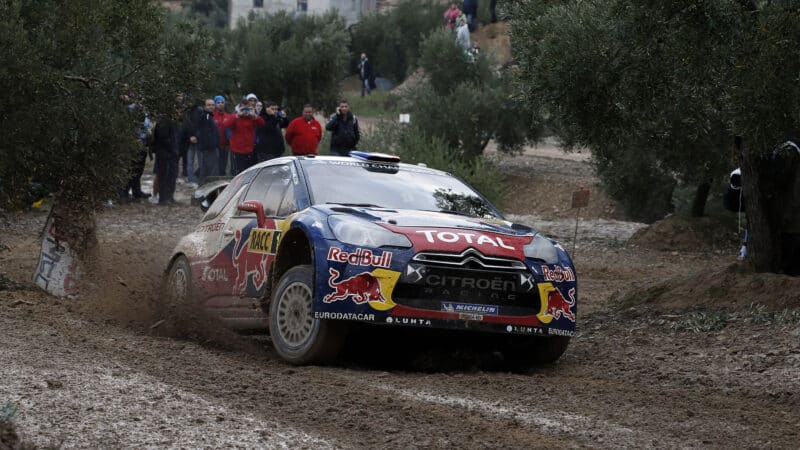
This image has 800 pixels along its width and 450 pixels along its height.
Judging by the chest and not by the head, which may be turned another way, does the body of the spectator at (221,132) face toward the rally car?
yes

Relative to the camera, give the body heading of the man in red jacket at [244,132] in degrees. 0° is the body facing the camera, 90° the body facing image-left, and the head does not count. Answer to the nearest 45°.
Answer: approximately 0°

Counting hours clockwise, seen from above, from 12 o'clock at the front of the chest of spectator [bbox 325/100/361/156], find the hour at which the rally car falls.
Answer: The rally car is roughly at 12 o'clock from the spectator.

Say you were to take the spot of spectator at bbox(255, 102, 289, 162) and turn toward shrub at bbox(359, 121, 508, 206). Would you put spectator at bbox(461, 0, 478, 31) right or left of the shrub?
left

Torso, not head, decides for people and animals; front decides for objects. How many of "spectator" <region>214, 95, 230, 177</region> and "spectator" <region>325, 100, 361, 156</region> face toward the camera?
2

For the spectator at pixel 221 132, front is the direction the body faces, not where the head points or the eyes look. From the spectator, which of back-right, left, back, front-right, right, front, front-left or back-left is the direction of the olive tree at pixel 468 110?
back-left

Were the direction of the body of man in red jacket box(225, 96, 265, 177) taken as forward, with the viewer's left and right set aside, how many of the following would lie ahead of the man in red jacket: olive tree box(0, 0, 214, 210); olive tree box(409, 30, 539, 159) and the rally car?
2

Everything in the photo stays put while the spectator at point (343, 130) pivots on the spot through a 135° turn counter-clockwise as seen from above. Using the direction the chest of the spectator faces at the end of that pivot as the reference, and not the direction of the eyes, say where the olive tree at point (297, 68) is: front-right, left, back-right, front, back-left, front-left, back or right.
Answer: front-left

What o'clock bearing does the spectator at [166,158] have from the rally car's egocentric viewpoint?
The spectator is roughly at 7 o'clock from the rally car.
